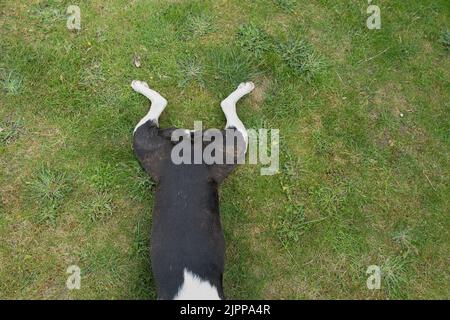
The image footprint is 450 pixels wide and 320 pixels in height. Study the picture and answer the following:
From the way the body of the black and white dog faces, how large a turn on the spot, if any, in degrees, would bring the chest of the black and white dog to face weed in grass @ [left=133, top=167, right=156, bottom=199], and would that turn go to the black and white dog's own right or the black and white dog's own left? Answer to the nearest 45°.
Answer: approximately 135° to the black and white dog's own right

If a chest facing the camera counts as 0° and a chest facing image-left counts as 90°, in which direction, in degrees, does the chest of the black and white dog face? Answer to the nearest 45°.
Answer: approximately 0°

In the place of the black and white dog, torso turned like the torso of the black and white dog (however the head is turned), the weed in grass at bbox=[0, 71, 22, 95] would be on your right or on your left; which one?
on your right

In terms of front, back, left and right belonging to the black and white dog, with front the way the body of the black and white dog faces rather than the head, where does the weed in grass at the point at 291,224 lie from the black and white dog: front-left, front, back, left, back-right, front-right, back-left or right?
back-left

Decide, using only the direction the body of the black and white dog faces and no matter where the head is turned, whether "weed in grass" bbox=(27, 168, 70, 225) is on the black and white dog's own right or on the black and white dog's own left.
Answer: on the black and white dog's own right
